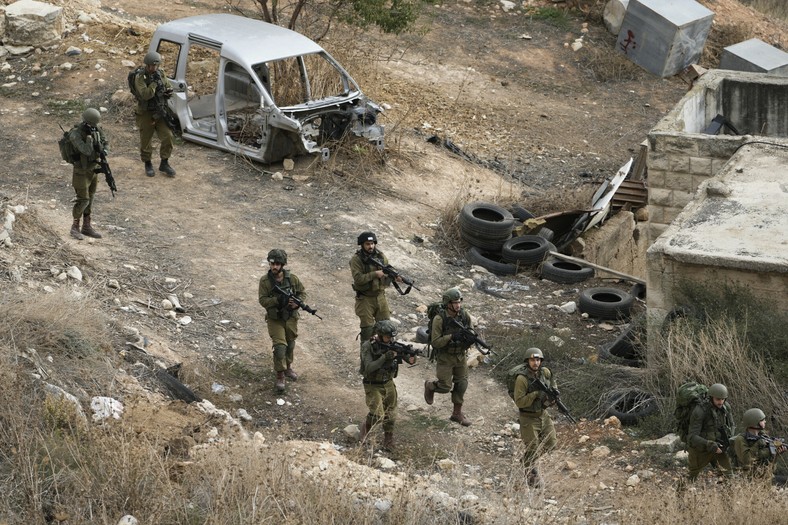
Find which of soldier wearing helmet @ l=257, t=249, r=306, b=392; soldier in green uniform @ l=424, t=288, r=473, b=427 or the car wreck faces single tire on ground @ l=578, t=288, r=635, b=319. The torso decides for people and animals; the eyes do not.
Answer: the car wreck

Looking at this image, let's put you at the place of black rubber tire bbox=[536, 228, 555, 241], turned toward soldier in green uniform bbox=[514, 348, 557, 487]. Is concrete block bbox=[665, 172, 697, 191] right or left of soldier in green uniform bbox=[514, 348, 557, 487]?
left

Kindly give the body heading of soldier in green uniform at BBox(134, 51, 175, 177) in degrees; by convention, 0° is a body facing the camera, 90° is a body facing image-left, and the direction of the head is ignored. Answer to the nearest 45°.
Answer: approximately 315°

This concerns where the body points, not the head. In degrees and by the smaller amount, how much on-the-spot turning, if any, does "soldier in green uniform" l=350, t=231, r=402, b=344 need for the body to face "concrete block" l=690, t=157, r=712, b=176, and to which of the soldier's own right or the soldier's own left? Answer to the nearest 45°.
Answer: approximately 90° to the soldier's own left

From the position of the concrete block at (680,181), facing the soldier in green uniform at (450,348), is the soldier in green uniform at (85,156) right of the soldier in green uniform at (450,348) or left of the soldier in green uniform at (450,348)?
right
